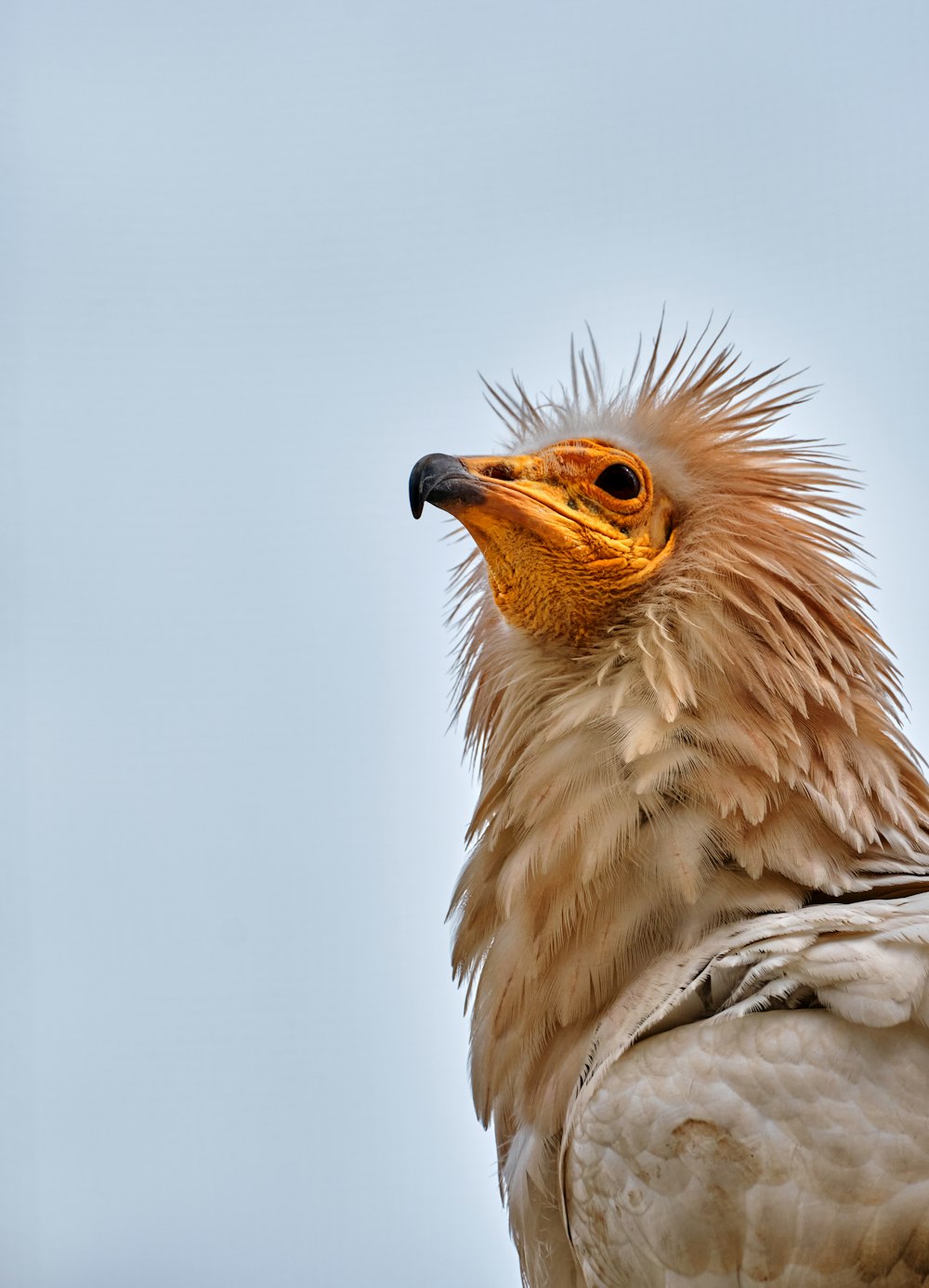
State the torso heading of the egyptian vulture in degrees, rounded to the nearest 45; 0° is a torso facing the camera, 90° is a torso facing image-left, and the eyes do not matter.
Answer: approximately 90°
